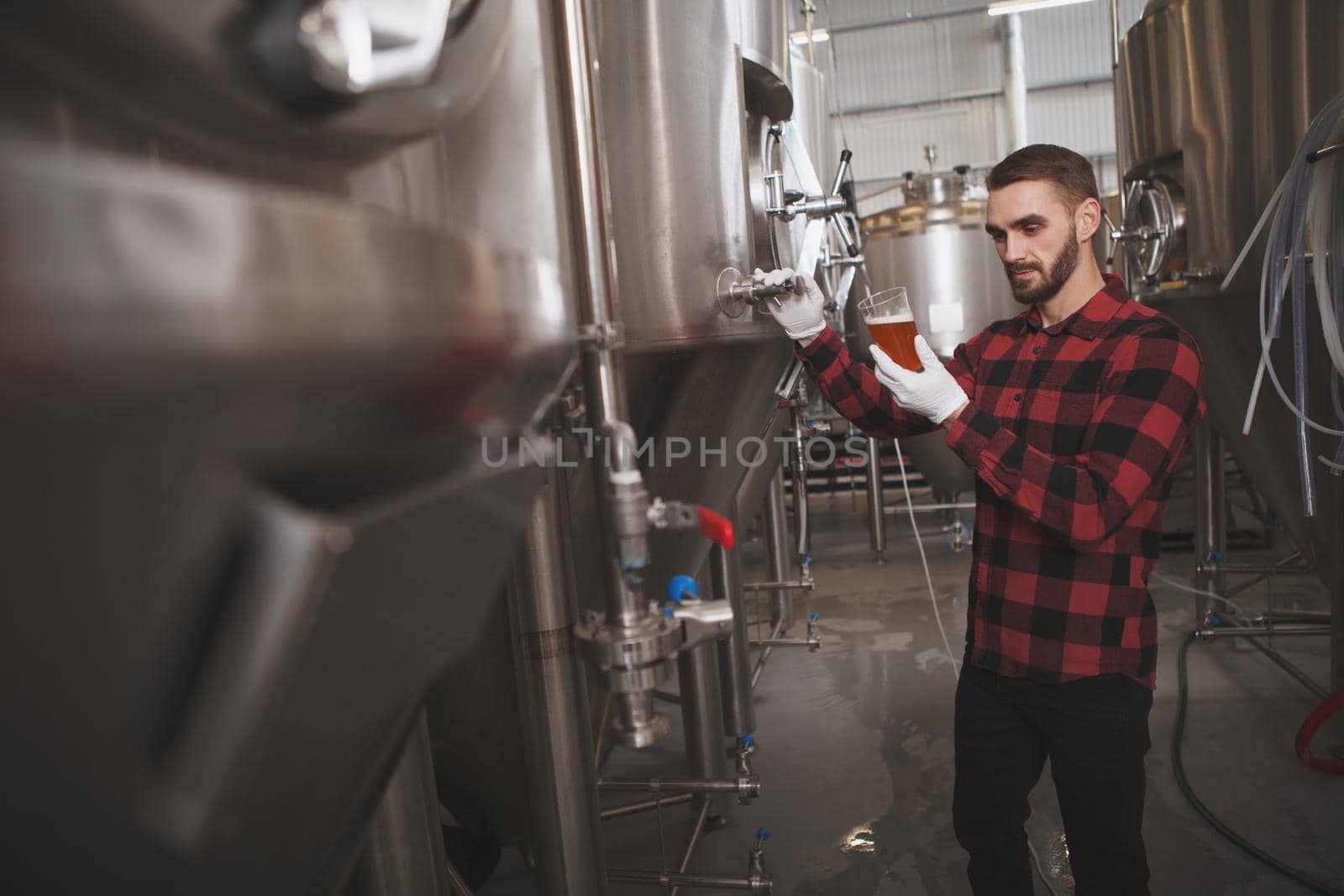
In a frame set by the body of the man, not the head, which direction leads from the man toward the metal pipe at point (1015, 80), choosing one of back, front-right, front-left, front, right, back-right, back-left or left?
back-right

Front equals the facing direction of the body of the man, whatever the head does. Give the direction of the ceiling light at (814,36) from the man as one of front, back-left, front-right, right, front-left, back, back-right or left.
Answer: back-right

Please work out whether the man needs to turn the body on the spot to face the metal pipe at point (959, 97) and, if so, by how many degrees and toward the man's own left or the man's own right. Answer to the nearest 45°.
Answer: approximately 135° to the man's own right

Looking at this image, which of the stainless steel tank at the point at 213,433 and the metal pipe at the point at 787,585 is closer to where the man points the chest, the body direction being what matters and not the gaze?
the stainless steel tank

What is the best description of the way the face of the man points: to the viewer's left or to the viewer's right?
to the viewer's left

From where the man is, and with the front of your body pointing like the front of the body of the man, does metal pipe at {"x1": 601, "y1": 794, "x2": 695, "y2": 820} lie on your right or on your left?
on your right

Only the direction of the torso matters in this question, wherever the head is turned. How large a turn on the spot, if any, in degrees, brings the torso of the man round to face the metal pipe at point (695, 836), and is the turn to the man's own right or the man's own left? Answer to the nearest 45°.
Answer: approximately 90° to the man's own right

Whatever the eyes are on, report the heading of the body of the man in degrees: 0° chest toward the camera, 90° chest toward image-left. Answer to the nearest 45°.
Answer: approximately 45°

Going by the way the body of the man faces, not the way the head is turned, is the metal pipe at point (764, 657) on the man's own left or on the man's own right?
on the man's own right

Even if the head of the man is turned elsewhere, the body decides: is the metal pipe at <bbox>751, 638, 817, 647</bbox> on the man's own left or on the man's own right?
on the man's own right
